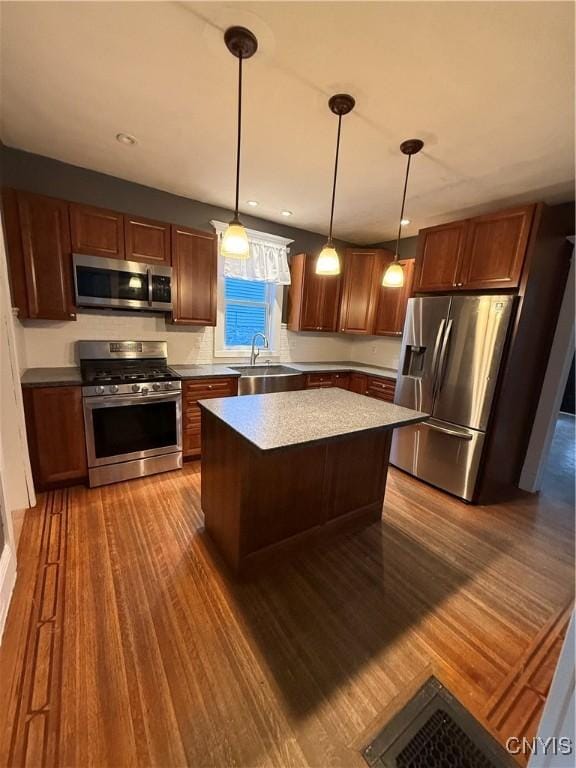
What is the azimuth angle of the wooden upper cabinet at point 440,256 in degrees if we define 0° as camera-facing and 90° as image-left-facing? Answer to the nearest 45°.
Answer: approximately 45°

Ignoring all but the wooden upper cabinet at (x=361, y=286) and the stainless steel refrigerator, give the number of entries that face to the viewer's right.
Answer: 0

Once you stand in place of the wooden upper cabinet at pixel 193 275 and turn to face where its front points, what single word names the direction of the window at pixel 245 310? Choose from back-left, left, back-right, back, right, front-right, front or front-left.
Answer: left

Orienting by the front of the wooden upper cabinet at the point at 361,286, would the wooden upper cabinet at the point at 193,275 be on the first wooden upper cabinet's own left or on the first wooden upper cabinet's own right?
on the first wooden upper cabinet's own right

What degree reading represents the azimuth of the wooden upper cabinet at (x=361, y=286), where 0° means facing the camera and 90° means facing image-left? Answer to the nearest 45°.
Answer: approximately 0°

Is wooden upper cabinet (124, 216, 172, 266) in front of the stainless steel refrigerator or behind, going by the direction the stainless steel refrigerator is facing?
in front

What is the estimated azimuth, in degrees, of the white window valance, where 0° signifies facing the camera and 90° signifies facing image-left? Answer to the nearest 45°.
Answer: approximately 315°

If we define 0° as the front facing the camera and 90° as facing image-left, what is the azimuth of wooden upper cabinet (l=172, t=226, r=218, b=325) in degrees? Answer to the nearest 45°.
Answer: approximately 315°

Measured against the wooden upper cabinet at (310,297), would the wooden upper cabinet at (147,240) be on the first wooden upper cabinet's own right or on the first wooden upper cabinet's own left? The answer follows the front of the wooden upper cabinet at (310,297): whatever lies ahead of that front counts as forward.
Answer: on the first wooden upper cabinet's own right
